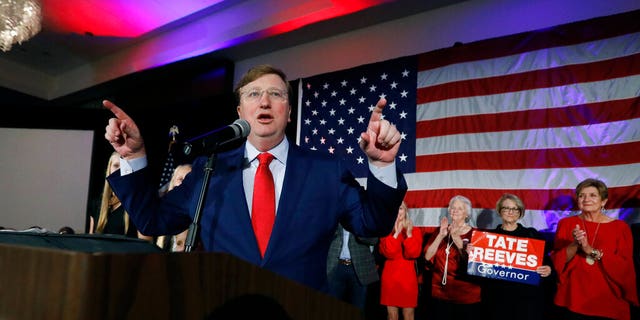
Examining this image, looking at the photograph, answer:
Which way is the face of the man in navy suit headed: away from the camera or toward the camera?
toward the camera

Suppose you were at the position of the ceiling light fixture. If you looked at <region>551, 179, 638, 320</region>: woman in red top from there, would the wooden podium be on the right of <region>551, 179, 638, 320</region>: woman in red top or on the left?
right

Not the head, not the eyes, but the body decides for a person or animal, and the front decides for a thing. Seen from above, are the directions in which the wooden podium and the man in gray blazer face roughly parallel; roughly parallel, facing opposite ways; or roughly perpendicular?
roughly parallel

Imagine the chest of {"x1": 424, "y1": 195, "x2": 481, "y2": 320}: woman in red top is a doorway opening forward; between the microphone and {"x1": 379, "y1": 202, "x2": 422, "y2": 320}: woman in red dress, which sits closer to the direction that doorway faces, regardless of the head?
the microphone

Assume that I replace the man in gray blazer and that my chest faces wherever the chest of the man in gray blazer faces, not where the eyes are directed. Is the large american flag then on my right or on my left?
on my left

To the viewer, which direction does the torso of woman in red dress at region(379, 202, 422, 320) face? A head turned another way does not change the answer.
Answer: toward the camera

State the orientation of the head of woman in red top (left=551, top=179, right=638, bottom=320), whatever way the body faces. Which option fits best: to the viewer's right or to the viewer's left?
to the viewer's left

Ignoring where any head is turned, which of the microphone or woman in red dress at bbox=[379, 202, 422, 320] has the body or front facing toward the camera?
the woman in red dress

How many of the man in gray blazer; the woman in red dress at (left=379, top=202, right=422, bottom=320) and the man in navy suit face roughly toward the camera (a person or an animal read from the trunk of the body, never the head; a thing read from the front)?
3

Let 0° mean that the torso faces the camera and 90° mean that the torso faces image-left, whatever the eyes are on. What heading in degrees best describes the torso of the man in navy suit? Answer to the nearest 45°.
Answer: approximately 0°

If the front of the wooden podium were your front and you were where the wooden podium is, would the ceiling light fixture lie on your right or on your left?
on your right

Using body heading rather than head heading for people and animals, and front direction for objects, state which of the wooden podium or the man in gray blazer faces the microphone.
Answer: the man in gray blazer

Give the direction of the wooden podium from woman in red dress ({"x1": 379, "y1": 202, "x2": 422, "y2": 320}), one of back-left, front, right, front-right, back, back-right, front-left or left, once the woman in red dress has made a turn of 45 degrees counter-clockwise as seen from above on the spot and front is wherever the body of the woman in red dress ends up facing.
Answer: front-right

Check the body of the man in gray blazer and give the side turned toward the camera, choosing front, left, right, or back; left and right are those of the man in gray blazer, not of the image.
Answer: front

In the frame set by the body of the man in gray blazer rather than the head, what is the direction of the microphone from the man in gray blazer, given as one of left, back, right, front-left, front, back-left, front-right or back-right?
front

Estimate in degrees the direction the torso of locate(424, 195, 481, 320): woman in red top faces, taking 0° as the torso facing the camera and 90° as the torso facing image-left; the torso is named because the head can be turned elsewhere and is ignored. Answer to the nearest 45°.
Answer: approximately 45°
